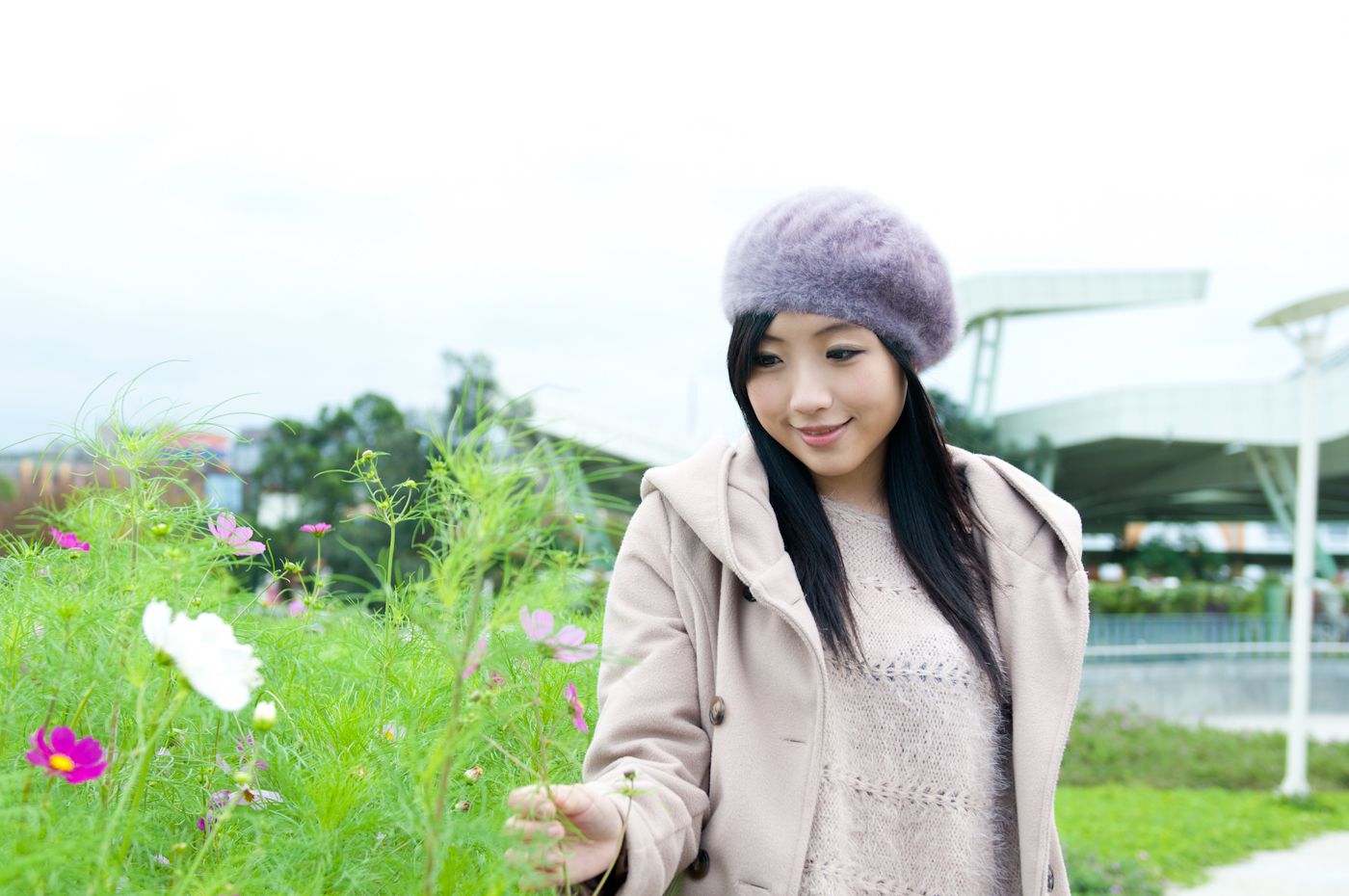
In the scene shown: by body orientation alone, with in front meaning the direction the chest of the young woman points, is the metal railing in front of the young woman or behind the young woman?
behind

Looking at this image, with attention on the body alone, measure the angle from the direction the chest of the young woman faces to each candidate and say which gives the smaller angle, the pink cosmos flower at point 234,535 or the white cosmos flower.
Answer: the white cosmos flower

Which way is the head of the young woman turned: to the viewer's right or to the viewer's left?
to the viewer's left

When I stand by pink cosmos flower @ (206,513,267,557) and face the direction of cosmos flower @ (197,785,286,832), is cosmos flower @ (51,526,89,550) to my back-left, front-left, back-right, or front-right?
back-right

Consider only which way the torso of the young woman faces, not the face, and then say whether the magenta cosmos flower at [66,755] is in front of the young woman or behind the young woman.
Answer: in front

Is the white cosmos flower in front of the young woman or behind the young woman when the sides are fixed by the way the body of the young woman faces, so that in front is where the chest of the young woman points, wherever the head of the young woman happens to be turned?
in front

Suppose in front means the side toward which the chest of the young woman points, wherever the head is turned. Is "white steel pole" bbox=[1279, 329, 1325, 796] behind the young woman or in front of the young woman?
behind

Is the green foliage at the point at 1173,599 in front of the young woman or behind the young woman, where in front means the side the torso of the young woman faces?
behind

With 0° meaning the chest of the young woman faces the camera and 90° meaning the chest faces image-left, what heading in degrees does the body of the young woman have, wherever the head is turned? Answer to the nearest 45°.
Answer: approximately 0°

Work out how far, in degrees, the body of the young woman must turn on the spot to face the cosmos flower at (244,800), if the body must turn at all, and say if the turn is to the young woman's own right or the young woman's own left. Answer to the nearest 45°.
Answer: approximately 45° to the young woman's own right
